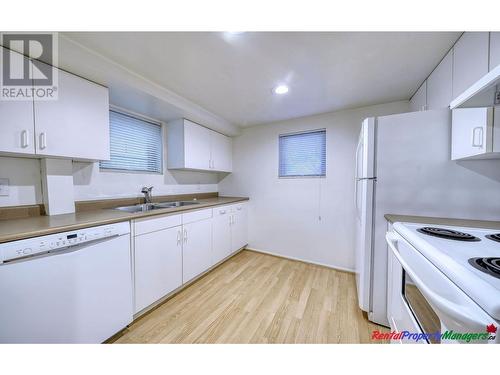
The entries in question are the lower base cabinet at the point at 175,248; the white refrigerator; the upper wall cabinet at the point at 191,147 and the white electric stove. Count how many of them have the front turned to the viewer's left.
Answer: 2

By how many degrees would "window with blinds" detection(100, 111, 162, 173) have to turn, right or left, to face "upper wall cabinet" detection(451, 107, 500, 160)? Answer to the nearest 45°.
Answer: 0° — it already faces it

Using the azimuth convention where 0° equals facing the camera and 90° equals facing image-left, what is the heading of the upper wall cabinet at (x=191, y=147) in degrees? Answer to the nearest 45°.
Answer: approximately 315°

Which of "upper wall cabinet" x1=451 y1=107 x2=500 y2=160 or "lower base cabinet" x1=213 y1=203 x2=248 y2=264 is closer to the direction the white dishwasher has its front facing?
the upper wall cabinet

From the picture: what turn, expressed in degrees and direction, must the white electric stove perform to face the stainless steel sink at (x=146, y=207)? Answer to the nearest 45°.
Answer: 0° — it already faces it

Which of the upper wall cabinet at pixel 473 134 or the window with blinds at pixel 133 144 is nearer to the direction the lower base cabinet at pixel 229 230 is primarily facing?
the upper wall cabinet

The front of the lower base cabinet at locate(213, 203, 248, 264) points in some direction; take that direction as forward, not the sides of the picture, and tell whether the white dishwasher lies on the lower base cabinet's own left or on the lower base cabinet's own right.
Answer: on the lower base cabinet's own right
